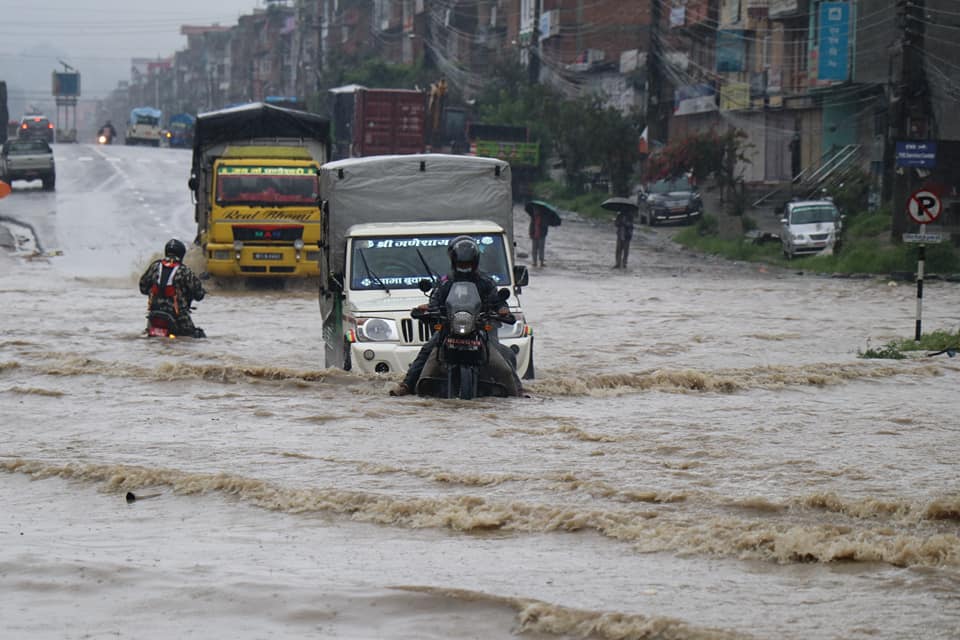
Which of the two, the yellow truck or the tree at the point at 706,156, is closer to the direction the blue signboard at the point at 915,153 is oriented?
the yellow truck

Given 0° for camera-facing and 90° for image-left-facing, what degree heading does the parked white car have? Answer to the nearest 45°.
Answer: approximately 0°

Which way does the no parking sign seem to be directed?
toward the camera

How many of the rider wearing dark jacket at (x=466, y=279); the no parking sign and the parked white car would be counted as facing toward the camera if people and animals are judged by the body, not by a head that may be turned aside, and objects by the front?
3

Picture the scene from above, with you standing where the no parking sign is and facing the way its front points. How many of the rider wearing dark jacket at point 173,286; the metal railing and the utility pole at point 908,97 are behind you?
2

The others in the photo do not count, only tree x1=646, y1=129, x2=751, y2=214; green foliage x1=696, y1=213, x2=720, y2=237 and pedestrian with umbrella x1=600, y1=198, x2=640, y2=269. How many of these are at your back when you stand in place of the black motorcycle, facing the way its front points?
3

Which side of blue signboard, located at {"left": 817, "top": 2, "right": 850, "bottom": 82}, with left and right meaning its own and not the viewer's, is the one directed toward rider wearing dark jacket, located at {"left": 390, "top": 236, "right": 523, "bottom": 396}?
front

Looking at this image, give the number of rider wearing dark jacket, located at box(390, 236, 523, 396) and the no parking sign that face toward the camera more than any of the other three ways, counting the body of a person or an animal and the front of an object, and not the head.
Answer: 2

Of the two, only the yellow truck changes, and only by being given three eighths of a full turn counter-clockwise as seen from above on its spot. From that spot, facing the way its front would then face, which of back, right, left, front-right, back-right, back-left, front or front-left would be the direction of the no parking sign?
right

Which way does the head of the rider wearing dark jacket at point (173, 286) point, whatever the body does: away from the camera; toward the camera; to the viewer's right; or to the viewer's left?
away from the camera

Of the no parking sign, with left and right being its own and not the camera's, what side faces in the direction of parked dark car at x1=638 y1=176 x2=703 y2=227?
back

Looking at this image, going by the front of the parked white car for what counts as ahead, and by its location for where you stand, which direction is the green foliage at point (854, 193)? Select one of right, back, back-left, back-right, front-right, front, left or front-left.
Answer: back

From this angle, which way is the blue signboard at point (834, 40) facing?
toward the camera

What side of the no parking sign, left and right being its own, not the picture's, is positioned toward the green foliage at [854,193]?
back

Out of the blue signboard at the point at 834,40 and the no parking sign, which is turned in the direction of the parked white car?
the blue signboard

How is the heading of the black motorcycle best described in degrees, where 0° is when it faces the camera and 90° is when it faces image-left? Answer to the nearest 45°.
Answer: approximately 0°
